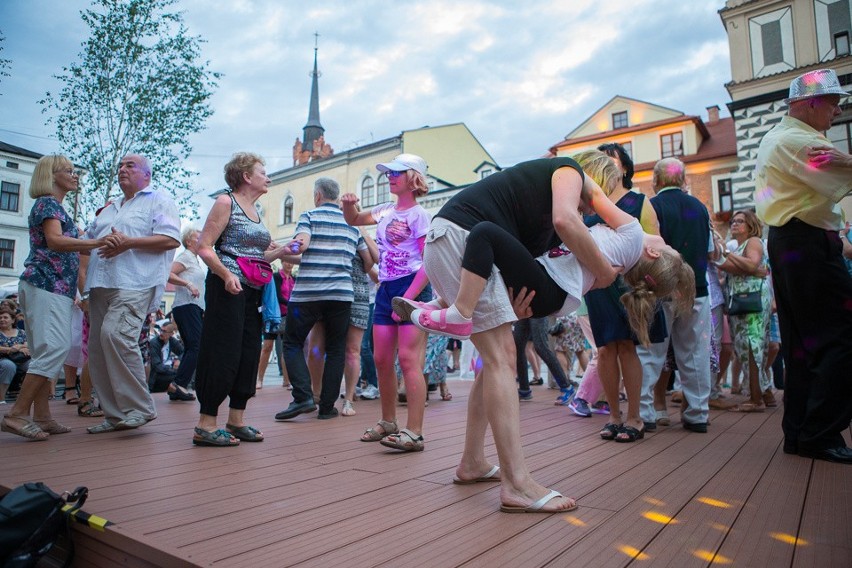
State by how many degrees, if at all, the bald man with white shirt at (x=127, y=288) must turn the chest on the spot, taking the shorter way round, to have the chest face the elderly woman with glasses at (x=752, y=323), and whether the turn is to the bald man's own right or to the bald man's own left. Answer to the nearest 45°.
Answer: approximately 135° to the bald man's own left

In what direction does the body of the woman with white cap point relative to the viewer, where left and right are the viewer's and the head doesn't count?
facing the viewer and to the left of the viewer

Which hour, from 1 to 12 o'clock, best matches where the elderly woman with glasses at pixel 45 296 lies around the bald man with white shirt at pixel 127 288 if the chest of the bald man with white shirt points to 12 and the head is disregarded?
The elderly woman with glasses is roughly at 2 o'clock from the bald man with white shirt.

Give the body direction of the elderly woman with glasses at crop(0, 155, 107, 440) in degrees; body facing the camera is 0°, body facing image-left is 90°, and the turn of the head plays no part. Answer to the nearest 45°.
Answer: approximately 270°

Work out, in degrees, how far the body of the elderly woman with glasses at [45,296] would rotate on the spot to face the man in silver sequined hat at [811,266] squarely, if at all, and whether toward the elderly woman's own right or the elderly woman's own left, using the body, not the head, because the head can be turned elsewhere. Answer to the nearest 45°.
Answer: approximately 45° to the elderly woman's own right

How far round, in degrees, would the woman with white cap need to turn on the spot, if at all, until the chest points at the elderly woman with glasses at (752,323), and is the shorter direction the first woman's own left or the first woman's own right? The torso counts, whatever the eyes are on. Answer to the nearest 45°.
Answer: approximately 135° to the first woman's own left

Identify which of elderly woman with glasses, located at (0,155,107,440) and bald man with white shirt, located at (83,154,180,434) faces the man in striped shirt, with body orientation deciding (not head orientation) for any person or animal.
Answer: the elderly woman with glasses

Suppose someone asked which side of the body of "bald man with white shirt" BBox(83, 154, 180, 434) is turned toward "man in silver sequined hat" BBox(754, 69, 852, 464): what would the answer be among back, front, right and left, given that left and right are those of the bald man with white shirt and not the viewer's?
left

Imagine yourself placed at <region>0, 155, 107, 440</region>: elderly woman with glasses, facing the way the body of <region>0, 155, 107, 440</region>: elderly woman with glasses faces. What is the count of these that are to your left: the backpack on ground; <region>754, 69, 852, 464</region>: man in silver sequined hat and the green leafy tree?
1
